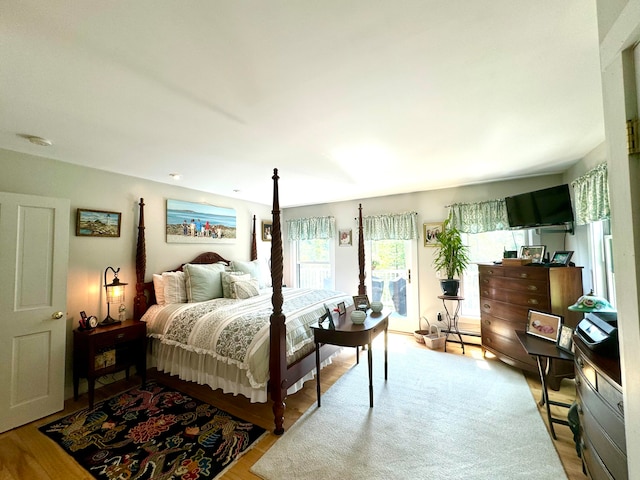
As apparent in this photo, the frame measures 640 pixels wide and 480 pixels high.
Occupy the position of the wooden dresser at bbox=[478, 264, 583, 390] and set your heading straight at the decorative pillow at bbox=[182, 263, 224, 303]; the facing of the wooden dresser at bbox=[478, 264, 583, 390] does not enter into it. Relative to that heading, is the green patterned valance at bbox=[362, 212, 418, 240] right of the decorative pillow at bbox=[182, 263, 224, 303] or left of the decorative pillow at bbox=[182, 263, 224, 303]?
right

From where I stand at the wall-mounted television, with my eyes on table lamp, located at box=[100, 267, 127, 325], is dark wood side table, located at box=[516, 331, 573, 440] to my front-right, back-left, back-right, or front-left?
front-left

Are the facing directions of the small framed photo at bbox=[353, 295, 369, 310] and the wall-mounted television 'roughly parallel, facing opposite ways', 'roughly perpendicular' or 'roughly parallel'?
roughly perpendicular

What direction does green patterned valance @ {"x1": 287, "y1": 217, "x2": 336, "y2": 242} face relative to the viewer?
toward the camera

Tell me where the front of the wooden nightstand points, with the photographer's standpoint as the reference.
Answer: facing the viewer and to the right of the viewer

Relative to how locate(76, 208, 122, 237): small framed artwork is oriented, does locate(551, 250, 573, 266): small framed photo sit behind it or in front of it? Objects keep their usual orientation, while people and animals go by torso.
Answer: in front

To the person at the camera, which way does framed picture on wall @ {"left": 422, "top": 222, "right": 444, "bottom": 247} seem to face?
facing the viewer

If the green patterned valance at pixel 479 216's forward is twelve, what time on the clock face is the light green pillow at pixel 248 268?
The light green pillow is roughly at 2 o'clock from the green patterned valance.

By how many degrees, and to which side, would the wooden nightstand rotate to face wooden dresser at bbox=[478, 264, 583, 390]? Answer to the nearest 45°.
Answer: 0° — it already faces it

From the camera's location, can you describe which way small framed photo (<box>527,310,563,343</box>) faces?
facing the viewer and to the left of the viewer

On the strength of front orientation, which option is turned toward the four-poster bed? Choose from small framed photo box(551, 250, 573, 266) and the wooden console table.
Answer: the small framed photo

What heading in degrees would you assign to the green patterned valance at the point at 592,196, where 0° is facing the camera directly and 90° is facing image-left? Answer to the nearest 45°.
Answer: approximately 45°

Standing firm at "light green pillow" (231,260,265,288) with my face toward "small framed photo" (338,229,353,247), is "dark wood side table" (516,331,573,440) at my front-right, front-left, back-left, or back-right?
front-right

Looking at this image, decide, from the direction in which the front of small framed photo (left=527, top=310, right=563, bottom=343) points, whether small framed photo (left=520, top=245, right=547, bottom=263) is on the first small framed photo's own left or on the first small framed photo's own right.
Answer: on the first small framed photo's own right

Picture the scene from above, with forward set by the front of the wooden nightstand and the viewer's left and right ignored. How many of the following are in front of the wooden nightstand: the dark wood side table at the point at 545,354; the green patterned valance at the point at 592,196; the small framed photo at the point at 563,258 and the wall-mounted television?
4

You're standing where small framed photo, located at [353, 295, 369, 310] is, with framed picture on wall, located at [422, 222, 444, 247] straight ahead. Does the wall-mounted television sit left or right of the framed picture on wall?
right

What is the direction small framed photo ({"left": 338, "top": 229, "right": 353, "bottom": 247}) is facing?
toward the camera
